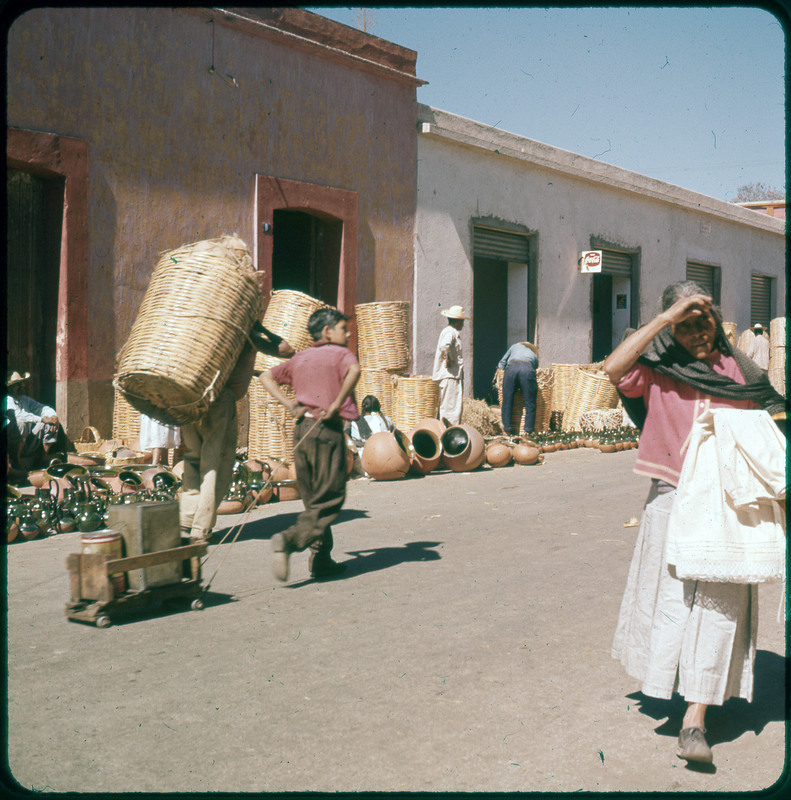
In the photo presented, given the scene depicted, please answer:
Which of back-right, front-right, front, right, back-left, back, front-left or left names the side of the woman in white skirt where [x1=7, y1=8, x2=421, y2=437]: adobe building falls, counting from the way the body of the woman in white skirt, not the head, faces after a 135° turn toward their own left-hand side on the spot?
left

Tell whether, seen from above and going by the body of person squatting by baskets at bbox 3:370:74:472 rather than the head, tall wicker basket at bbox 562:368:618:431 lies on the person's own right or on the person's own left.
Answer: on the person's own left

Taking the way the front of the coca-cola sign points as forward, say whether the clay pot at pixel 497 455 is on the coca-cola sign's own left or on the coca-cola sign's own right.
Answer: on the coca-cola sign's own right

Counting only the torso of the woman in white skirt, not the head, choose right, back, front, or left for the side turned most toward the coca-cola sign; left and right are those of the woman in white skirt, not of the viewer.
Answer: back

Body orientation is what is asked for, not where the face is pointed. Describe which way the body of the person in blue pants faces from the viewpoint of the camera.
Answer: away from the camera

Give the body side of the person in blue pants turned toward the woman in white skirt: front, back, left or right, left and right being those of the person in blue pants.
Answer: back

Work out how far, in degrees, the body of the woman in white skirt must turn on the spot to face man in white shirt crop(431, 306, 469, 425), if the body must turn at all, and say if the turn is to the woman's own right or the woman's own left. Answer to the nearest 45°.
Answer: approximately 180°

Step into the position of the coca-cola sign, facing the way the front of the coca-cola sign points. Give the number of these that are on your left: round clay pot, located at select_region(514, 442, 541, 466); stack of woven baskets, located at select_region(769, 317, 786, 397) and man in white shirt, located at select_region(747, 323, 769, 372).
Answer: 2
